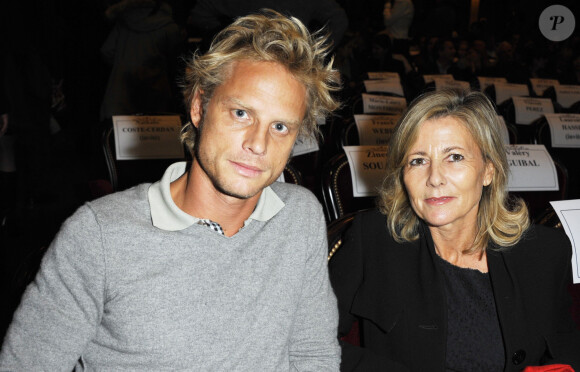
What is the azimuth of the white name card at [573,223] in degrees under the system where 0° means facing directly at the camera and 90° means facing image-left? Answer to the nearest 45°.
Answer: approximately 0°

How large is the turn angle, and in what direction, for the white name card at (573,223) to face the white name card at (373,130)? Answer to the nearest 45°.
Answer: approximately 135° to its right

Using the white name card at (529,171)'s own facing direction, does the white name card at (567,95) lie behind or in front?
behind

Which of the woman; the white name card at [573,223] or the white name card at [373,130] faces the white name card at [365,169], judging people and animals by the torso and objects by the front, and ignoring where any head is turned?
the white name card at [373,130]

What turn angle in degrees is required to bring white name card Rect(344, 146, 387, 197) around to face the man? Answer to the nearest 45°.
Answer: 0° — it already faces them

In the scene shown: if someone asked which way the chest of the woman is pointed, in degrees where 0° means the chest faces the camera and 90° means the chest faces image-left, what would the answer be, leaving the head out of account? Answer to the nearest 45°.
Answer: approximately 0°

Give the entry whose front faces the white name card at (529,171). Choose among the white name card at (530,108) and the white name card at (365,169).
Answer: the white name card at (530,108)

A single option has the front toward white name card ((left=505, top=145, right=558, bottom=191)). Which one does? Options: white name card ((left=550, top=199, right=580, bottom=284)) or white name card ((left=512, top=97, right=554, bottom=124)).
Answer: white name card ((left=512, top=97, right=554, bottom=124))

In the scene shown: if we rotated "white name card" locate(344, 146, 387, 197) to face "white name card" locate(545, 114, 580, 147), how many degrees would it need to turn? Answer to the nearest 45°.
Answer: approximately 135° to its left
